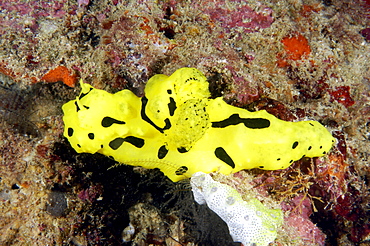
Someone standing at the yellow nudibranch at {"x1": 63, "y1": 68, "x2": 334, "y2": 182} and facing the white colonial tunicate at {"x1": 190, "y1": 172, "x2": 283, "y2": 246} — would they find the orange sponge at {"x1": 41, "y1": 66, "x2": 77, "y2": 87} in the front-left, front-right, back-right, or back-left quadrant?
back-right

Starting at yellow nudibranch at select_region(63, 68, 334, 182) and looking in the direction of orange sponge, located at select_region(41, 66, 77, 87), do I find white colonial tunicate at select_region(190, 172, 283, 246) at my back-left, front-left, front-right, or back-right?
back-left

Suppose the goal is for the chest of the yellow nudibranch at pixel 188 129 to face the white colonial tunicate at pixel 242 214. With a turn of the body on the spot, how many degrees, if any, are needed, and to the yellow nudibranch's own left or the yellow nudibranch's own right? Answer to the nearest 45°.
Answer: approximately 135° to the yellow nudibranch's own left

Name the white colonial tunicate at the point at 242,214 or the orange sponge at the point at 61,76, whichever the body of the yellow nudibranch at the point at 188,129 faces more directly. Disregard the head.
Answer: the orange sponge

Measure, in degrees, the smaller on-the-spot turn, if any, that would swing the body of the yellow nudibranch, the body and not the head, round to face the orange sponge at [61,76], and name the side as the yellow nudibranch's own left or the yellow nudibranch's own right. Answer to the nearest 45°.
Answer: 0° — it already faces it

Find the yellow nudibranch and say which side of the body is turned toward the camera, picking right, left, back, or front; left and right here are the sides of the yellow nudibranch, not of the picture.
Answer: left
